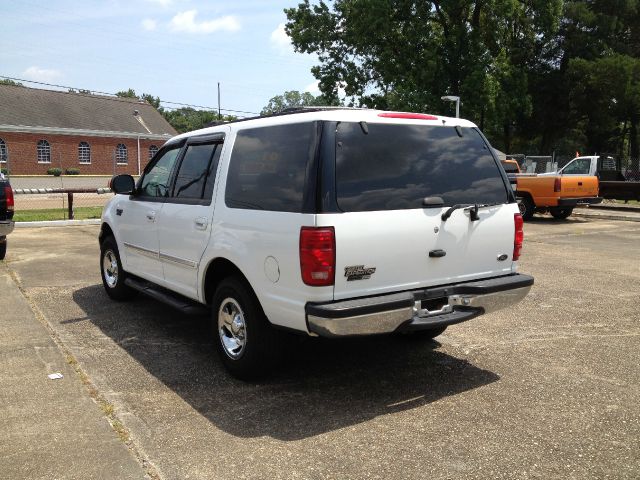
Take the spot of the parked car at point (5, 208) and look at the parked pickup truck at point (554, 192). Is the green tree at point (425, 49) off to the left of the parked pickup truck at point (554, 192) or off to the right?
left

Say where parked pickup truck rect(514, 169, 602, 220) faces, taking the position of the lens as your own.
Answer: facing away from the viewer and to the left of the viewer

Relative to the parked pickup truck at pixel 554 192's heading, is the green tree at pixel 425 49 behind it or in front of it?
in front

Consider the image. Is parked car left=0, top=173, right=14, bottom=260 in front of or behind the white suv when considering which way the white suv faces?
in front

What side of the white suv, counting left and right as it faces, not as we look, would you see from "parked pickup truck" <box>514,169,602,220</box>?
right

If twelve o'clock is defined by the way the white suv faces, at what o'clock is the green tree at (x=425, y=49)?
The green tree is roughly at 2 o'clock from the white suv.

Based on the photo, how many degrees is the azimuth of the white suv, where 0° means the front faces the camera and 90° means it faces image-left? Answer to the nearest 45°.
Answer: approximately 135°

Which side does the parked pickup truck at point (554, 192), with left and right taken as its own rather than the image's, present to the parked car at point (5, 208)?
left

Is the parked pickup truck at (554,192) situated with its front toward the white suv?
no

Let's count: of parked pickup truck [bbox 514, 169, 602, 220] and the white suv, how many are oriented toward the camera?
0

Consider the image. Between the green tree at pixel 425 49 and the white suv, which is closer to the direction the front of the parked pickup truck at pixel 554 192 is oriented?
the green tree
